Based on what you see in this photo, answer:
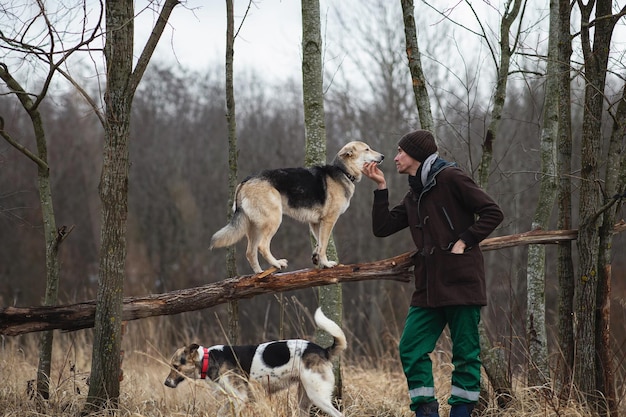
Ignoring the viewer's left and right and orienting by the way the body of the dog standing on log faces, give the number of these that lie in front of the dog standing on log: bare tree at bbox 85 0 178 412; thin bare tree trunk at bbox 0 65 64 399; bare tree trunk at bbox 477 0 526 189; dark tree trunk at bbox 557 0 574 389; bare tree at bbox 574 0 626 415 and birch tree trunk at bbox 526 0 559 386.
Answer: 4

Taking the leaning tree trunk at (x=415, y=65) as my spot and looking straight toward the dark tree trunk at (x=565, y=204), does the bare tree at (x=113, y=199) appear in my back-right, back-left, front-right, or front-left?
back-right

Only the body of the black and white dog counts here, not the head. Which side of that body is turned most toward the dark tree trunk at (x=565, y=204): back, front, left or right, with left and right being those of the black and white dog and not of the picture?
back

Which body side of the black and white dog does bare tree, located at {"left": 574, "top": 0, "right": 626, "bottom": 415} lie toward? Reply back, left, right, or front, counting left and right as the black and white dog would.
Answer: back

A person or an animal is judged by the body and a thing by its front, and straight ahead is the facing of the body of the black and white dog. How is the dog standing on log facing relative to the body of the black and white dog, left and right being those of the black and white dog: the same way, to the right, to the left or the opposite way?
the opposite way

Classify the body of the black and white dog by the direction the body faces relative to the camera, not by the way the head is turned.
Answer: to the viewer's left

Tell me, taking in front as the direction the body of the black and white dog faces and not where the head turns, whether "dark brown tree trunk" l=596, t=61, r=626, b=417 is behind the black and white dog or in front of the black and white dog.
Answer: behind

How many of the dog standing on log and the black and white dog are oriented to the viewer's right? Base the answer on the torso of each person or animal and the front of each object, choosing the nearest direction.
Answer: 1

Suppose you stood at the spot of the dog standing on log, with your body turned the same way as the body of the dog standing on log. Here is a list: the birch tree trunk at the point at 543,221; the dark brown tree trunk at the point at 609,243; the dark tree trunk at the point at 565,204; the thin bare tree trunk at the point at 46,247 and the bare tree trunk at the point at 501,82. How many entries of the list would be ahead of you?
4

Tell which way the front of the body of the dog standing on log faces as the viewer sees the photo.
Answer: to the viewer's right

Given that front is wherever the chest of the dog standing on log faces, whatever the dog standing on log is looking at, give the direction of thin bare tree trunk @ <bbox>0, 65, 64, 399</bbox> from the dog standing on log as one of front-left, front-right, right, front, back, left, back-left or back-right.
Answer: back

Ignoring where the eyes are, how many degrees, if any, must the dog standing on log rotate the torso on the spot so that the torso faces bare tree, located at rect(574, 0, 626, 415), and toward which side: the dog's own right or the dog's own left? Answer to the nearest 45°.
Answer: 0° — it already faces it

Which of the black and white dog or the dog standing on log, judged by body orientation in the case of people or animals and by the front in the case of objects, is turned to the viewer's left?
the black and white dog
